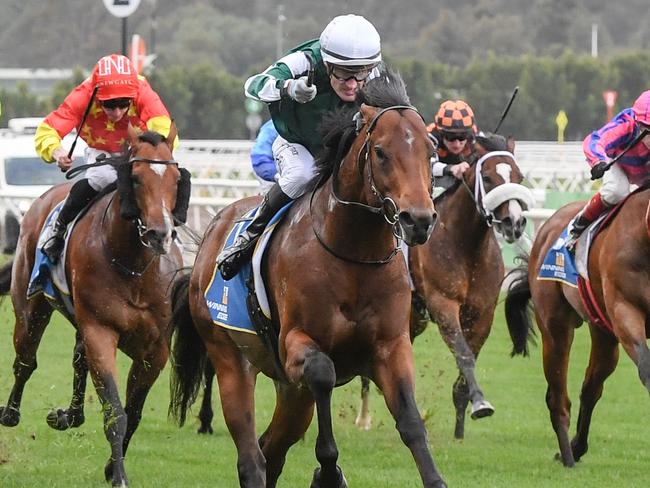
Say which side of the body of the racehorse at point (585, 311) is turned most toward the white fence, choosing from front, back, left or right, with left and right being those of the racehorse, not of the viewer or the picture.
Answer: back

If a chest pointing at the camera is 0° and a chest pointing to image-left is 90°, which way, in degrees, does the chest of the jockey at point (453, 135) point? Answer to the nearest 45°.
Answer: approximately 0°

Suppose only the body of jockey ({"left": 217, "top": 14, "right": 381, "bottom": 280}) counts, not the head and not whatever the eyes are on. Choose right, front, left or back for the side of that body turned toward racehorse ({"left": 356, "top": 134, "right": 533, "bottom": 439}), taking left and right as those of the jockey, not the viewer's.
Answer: left

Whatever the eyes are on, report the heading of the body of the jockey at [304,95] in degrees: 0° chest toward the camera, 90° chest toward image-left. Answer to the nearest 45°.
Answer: approximately 315°

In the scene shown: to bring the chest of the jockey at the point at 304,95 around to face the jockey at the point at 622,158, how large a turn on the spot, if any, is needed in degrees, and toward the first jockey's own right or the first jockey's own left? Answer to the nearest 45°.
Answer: approximately 90° to the first jockey's own left

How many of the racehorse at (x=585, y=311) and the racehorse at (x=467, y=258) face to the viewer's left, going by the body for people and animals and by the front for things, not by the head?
0

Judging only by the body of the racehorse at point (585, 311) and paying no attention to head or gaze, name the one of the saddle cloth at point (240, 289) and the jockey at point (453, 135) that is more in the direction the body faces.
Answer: the saddle cloth
